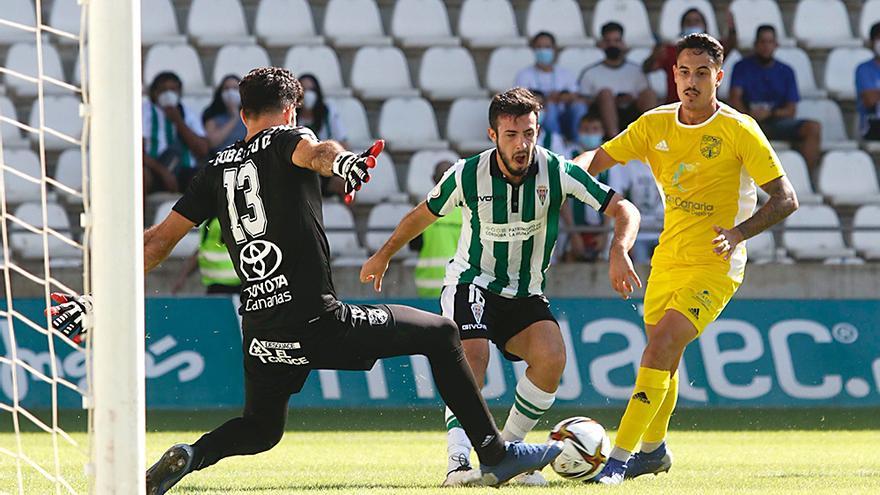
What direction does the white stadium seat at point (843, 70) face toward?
toward the camera

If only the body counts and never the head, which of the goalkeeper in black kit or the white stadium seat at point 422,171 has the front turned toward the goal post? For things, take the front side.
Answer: the white stadium seat

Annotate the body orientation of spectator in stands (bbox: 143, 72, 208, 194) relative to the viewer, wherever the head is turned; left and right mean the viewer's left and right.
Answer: facing the viewer

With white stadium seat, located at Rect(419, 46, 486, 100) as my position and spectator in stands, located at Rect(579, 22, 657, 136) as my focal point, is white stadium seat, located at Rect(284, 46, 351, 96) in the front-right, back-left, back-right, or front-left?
back-right

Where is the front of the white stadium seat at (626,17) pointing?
toward the camera

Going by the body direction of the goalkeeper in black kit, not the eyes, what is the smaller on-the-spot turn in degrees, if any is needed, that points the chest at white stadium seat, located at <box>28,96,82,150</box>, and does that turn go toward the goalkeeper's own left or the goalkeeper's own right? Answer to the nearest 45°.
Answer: approximately 45° to the goalkeeper's own left

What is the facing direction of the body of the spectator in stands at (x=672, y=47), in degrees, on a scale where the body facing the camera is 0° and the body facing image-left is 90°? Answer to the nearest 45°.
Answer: approximately 0°
